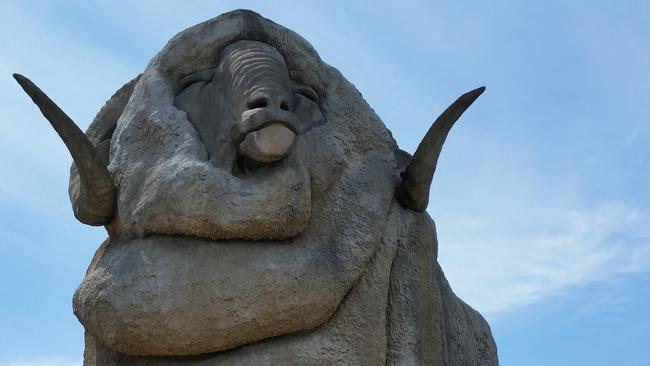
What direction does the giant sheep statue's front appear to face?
toward the camera
